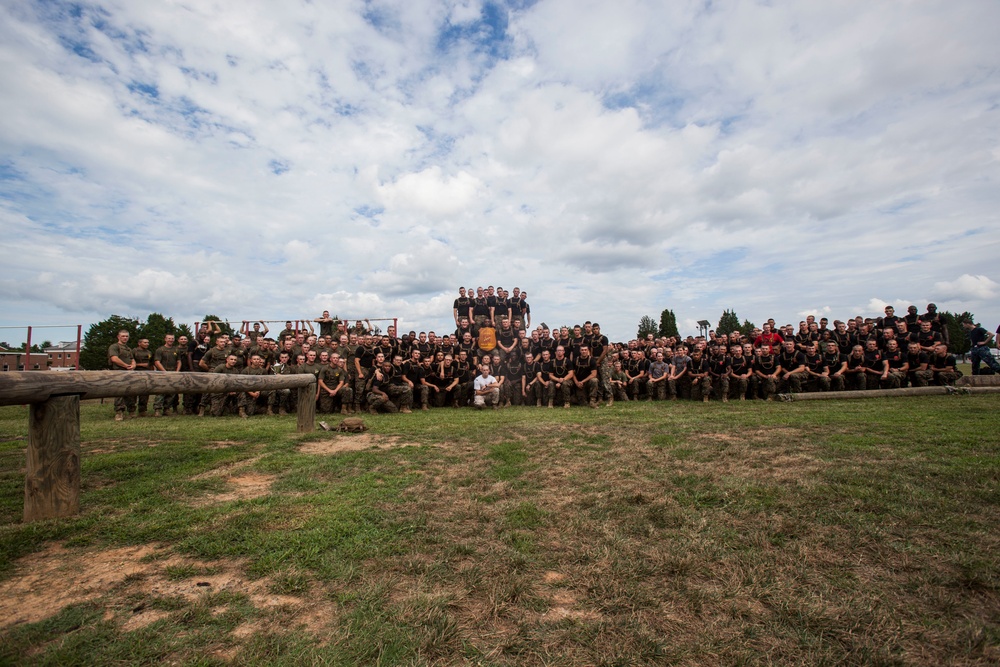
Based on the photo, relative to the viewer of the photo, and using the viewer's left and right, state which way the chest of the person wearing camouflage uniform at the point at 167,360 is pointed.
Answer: facing the viewer

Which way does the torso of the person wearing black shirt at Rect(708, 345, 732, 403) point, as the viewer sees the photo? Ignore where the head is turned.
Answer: toward the camera

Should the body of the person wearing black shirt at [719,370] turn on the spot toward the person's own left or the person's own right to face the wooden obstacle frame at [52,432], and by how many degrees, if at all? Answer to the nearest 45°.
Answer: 0° — they already face it

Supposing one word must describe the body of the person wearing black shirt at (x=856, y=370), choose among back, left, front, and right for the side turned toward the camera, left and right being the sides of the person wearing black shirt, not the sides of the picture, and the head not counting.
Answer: front

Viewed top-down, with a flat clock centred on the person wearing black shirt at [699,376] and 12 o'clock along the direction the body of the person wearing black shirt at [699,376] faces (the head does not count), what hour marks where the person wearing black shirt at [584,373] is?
the person wearing black shirt at [584,373] is roughly at 2 o'clock from the person wearing black shirt at [699,376].

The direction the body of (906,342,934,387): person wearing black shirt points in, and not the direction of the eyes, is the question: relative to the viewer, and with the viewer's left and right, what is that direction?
facing the viewer and to the left of the viewer

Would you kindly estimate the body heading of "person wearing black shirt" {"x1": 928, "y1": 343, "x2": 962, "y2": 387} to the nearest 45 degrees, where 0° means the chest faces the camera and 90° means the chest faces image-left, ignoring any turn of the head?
approximately 45°

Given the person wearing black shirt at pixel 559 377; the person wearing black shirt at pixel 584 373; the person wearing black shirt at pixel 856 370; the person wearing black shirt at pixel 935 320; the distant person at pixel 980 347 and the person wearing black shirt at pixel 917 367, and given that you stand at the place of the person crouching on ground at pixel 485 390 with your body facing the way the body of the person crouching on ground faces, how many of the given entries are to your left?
6

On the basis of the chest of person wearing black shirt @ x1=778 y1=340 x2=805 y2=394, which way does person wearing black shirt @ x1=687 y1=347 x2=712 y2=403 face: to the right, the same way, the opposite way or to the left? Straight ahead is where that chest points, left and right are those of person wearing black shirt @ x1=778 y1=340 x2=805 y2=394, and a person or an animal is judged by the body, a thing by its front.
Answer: the same way

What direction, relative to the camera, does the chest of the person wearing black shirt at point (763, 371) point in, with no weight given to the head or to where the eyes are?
toward the camera

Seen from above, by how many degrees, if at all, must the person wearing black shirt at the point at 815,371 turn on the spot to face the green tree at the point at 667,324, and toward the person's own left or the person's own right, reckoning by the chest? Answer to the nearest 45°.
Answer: approximately 180°

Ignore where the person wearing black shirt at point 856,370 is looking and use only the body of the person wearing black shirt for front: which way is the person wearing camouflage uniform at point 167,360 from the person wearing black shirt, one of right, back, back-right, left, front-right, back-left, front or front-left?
front-right

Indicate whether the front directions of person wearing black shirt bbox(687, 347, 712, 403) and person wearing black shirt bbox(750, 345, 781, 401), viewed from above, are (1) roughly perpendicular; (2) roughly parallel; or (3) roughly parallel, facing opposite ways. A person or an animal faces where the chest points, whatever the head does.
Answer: roughly parallel

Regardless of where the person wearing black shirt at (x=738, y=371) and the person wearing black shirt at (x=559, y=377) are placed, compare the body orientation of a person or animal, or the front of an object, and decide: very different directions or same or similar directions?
same or similar directions

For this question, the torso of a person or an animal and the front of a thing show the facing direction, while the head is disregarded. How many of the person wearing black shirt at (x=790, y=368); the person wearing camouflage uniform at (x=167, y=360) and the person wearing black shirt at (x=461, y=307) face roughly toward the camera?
3
